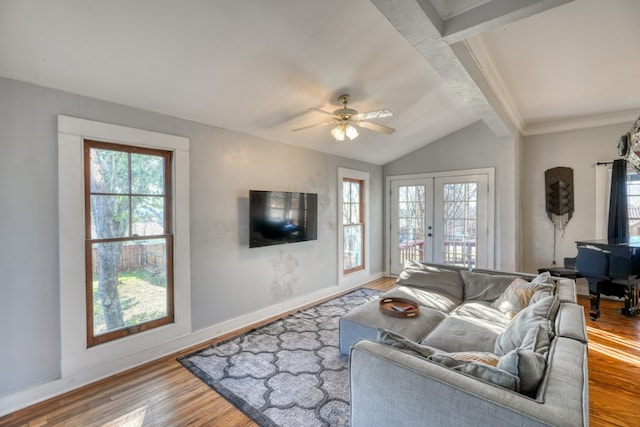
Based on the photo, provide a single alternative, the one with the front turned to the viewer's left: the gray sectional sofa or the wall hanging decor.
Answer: the gray sectional sofa

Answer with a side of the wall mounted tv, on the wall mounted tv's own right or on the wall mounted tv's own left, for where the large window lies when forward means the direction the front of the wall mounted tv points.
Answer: on the wall mounted tv's own right

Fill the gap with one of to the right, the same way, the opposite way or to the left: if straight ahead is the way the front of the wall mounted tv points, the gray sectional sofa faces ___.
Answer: the opposite way

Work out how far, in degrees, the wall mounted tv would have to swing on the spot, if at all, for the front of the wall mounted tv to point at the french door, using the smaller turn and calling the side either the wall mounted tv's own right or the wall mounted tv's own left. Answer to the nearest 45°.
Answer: approximately 45° to the wall mounted tv's own left

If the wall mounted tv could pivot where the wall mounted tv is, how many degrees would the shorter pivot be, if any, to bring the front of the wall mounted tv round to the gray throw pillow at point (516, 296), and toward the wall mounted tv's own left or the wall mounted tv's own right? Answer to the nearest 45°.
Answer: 0° — it already faces it

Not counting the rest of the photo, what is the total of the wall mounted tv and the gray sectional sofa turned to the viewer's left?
1

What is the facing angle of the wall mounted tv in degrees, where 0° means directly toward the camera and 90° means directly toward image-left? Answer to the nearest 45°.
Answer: approximately 315°

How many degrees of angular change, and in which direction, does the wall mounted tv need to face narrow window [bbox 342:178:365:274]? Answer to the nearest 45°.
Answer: approximately 90° to its left

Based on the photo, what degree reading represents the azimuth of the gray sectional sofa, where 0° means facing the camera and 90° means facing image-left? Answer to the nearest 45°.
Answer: approximately 90°

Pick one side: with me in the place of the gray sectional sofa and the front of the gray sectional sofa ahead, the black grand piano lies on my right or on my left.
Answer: on my right

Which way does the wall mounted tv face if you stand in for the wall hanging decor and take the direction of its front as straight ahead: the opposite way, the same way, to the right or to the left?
to the left
